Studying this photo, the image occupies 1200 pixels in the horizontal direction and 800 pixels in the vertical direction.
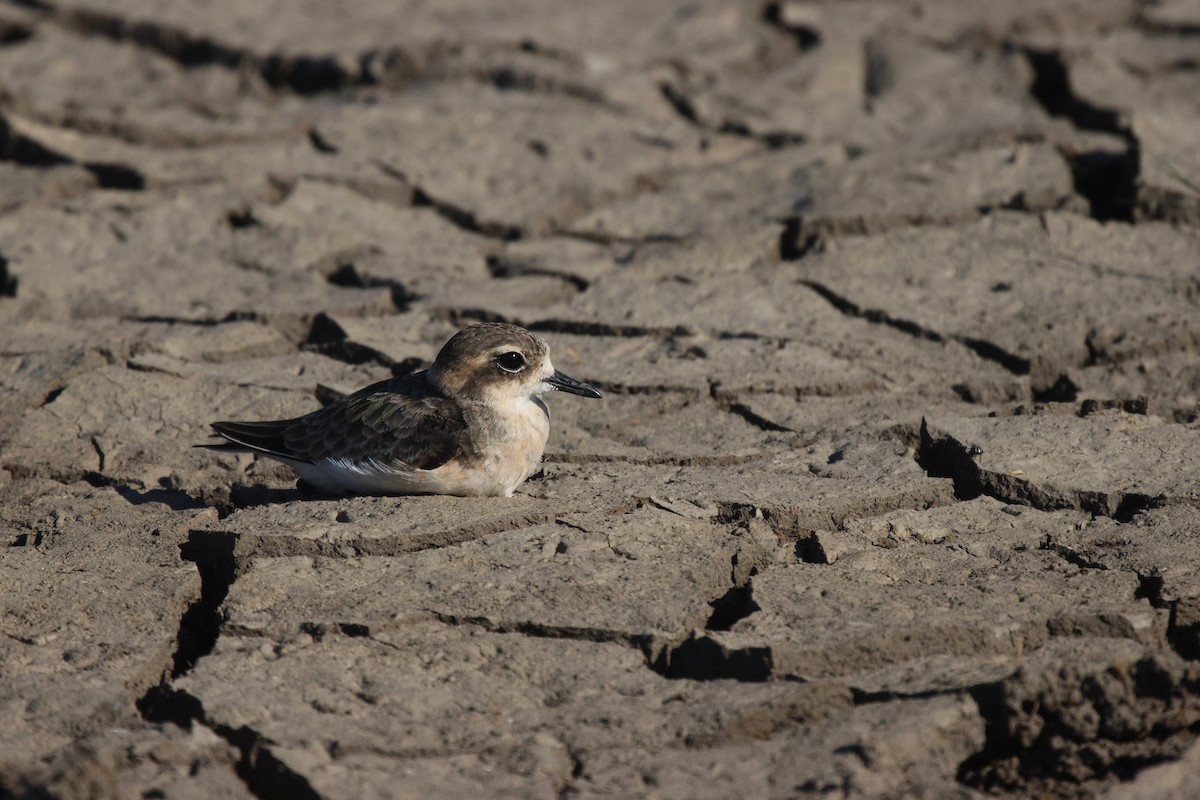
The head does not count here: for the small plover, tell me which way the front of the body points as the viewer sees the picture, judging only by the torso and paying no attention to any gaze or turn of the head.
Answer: to the viewer's right
